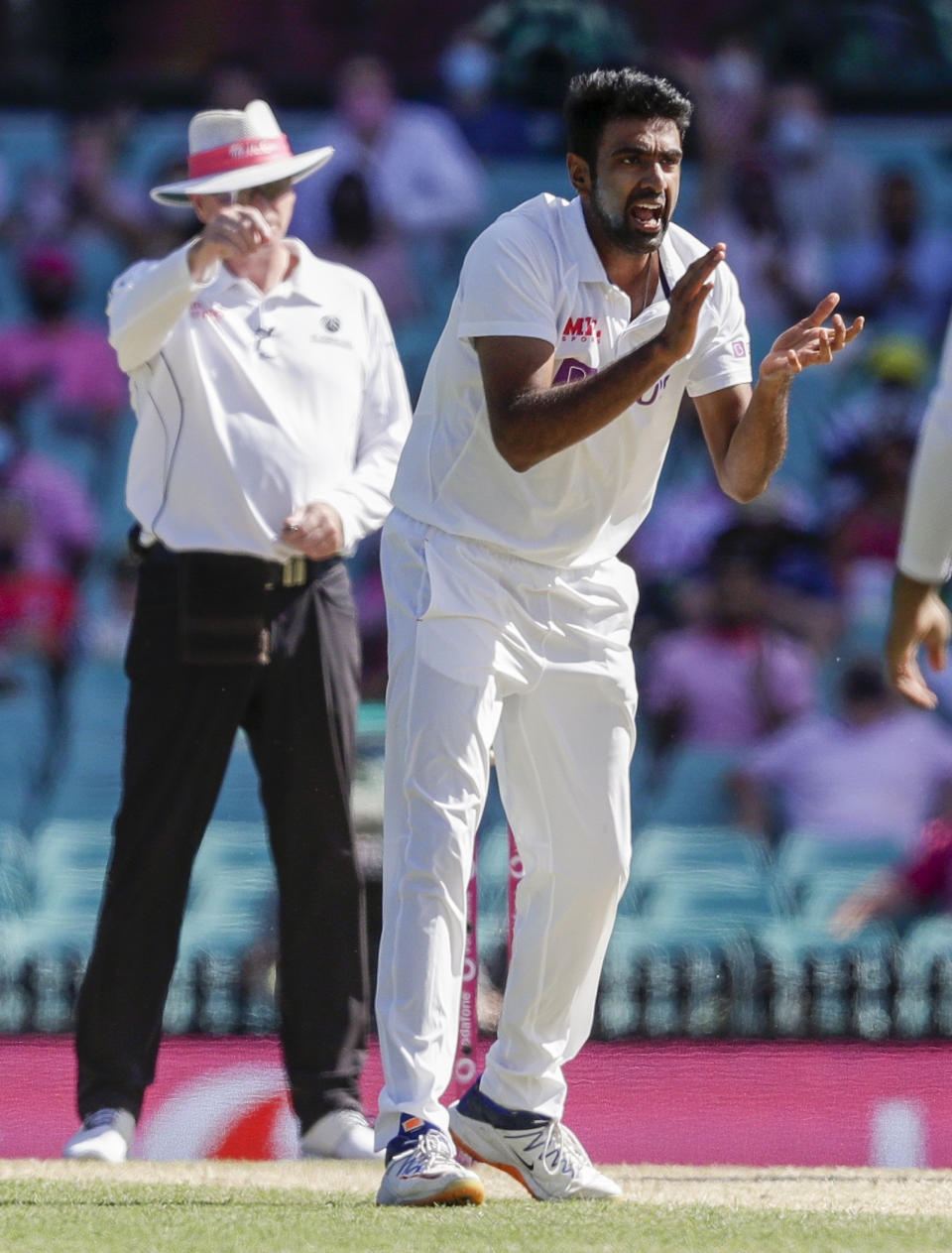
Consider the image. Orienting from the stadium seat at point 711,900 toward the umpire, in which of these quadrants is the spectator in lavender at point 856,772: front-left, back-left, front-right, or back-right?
back-left

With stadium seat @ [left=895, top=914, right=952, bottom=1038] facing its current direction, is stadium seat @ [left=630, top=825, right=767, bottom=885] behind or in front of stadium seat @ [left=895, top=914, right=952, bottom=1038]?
behind

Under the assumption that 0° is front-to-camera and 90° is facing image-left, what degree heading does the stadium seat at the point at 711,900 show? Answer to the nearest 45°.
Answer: approximately 0°

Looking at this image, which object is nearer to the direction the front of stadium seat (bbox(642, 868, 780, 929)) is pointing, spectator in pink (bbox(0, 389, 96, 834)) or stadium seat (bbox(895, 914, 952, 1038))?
the stadium seat

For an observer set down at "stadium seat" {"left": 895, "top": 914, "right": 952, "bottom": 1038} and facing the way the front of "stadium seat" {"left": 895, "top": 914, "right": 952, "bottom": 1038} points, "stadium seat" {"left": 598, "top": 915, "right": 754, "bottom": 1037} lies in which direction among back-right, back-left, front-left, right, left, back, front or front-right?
right

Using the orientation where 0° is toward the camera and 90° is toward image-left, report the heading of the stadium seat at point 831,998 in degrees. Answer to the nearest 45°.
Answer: approximately 0°

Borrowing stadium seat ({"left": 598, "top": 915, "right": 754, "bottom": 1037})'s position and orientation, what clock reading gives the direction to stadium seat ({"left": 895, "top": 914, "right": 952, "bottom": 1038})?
stadium seat ({"left": 895, "top": 914, "right": 952, "bottom": 1038}) is roughly at 9 o'clock from stadium seat ({"left": 598, "top": 915, "right": 754, "bottom": 1037}).
